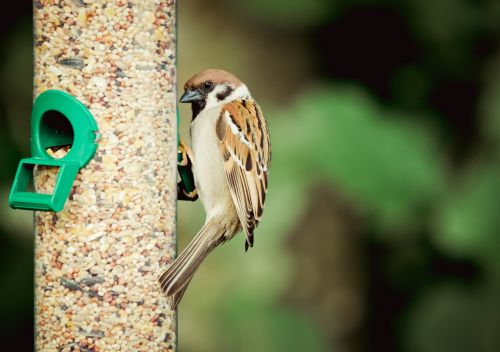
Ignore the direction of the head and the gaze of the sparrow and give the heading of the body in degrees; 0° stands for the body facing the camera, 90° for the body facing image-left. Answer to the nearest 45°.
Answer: approximately 90°
